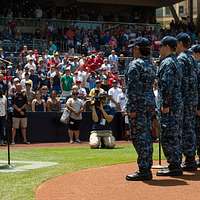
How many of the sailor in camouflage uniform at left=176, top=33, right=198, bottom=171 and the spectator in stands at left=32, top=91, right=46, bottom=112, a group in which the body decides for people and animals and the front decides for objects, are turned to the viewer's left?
1

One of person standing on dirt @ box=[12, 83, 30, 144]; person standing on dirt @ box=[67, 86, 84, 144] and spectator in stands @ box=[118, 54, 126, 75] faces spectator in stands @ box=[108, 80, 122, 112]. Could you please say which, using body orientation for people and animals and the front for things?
spectator in stands @ box=[118, 54, 126, 75]

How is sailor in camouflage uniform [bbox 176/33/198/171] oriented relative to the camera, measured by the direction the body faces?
to the viewer's left

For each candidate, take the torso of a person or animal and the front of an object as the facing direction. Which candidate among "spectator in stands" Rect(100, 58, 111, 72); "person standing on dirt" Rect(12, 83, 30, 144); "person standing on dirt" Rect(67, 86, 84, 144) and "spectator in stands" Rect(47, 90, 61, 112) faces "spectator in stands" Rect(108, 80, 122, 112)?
"spectator in stands" Rect(100, 58, 111, 72)

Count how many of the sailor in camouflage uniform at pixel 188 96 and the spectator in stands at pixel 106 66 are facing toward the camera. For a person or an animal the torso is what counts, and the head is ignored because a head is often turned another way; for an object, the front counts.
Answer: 1

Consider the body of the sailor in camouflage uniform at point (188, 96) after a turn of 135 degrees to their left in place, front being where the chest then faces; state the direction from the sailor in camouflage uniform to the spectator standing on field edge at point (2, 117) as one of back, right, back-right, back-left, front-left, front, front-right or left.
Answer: back

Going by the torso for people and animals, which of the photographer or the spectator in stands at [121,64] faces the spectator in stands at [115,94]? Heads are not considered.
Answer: the spectator in stands at [121,64]

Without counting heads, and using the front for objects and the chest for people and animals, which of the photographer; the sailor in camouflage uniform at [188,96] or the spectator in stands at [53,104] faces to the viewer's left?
the sailor in camouflage uniform

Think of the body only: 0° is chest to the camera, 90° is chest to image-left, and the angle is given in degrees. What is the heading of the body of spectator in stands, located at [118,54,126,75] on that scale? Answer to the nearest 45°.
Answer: approximately 0°

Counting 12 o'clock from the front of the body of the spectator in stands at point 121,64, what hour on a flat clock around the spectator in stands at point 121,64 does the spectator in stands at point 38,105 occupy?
the spectator in stands at point 38,105 is roughly at 1 o'clock from the spectator in stands at point 121,64.

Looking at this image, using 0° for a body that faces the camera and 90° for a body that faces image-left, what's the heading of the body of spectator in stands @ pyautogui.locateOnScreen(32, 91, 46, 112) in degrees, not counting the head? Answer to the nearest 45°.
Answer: approximately 0°

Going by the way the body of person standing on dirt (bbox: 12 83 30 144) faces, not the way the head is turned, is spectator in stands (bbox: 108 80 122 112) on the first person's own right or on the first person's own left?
on the first person's own left

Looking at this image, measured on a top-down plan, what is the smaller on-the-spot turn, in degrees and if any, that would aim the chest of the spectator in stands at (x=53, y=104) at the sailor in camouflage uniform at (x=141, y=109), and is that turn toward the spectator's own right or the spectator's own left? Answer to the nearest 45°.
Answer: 0° — they already face them

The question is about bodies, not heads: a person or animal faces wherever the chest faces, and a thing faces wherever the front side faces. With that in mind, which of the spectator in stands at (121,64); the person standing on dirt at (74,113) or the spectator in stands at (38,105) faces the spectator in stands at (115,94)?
the spectator in stands at (121,64)

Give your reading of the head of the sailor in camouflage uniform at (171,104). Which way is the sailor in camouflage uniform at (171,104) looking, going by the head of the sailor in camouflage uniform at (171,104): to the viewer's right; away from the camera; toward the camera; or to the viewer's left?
to the viewer's left
